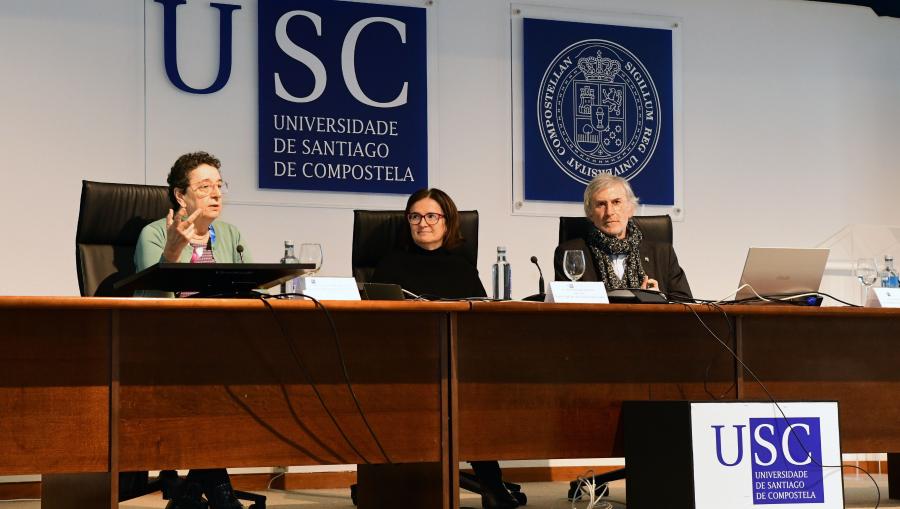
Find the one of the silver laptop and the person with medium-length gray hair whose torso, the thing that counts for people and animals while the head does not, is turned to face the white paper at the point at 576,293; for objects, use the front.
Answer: the person with medium-length gray hair

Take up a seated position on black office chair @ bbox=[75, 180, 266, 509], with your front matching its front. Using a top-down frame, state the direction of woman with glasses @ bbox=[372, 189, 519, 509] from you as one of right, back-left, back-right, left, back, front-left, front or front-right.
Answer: front-left

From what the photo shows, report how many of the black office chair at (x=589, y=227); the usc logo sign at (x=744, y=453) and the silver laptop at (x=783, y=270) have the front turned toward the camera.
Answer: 2

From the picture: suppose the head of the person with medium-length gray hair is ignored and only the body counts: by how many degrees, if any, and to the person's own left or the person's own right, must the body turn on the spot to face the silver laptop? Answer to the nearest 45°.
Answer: approximately 45° to the person's own left

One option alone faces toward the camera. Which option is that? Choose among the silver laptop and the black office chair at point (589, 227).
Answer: the black office chair

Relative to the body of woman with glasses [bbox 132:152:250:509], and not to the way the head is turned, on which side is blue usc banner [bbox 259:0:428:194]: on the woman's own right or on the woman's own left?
on the woman's own left

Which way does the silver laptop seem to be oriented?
away from the camera

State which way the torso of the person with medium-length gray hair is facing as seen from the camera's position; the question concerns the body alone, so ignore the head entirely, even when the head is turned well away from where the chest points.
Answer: toward the camera

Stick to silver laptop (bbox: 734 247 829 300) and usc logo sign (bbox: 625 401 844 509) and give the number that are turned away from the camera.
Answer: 1

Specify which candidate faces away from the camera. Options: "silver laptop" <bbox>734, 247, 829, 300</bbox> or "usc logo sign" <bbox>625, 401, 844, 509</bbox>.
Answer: the silver laptop

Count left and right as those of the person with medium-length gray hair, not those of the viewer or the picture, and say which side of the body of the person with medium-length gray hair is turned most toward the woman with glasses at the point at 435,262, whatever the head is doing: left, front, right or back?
right

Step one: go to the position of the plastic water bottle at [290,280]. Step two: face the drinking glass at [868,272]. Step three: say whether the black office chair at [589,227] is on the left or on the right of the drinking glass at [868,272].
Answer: left

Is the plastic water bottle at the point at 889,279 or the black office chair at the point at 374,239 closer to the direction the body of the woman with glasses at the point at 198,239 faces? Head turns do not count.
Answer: the plastic water bottle

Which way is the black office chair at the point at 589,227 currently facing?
toward the camera

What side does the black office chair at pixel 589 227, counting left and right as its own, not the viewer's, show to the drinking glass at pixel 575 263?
front

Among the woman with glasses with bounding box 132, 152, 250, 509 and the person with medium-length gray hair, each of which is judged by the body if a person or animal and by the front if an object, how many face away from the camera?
0

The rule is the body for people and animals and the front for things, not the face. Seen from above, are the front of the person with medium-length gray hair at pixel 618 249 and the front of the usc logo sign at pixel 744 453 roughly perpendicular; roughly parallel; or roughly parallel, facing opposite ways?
roughly parallel

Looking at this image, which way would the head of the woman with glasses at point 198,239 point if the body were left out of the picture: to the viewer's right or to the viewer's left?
to the viewer's right

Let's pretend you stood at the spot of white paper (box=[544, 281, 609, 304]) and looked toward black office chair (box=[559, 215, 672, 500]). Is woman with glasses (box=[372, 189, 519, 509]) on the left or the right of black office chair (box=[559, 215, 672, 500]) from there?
left
